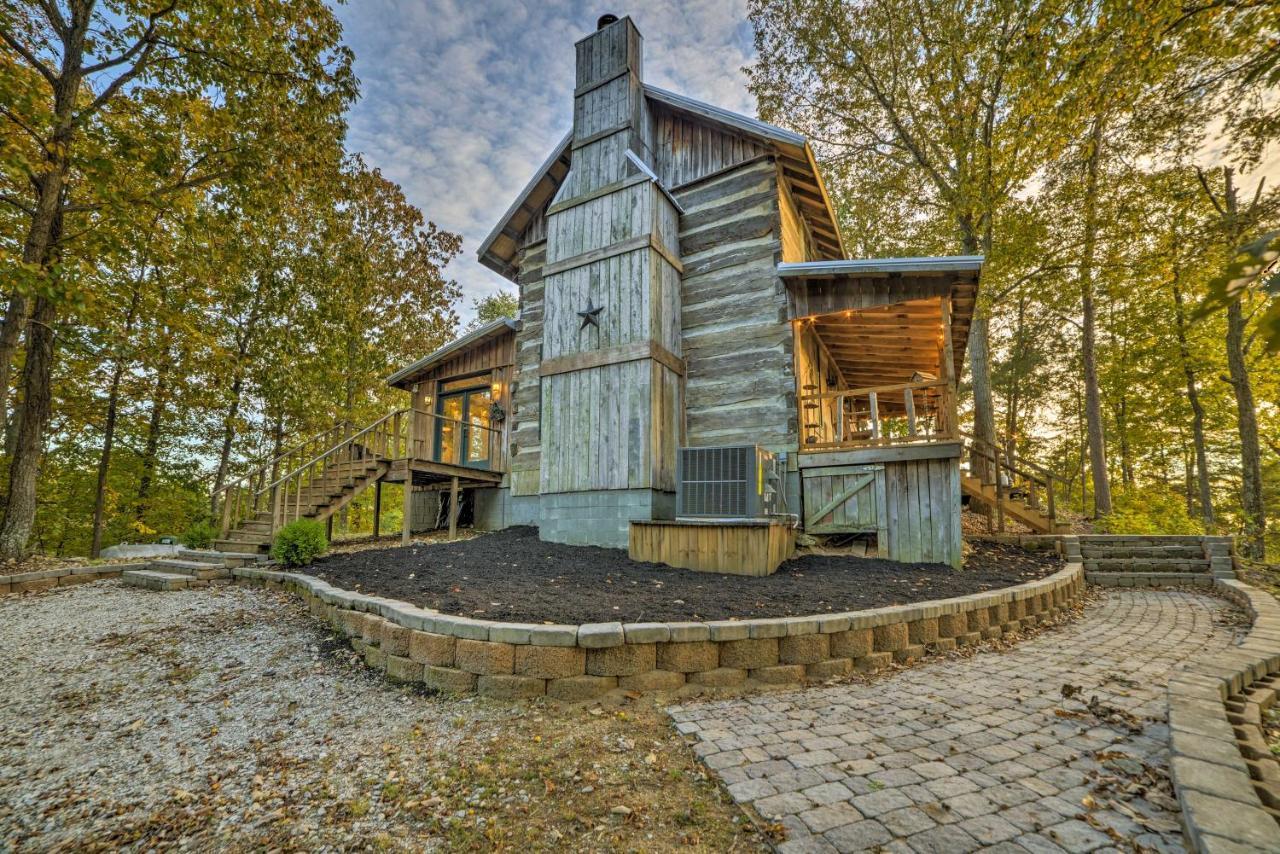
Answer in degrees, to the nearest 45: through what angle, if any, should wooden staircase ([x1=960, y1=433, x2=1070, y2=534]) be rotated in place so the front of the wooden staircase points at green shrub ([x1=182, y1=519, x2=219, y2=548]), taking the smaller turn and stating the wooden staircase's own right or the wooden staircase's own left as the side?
approximately 135° to the wooden staircase's own right

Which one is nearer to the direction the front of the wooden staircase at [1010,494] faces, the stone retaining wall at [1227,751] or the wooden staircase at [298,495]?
the stone retaining wall

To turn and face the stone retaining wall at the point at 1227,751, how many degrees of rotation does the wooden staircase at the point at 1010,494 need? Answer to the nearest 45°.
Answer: approximately 90° to its right

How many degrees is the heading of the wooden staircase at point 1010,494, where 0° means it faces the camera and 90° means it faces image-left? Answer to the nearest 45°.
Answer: approximately 270°

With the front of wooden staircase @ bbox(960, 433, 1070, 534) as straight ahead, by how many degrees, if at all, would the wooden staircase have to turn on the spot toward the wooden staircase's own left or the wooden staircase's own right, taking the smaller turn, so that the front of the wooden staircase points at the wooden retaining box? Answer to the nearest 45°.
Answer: approximately 135° to the wooden staircase's own right

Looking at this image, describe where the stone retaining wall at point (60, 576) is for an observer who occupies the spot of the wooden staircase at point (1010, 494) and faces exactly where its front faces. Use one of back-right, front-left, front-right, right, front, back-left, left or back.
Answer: back-right
